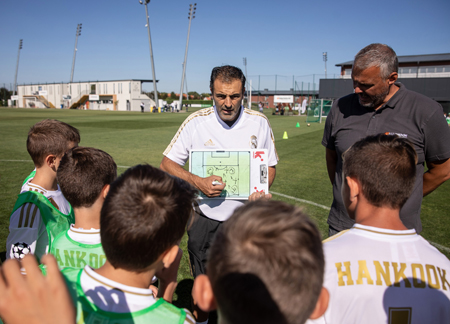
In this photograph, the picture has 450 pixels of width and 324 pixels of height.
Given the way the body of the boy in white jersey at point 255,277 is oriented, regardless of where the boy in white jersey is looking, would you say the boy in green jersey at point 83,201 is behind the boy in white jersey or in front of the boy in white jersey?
in front

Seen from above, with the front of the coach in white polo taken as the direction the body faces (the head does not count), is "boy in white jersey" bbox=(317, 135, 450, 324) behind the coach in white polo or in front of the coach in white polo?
in front

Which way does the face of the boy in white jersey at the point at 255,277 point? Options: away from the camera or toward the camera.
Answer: away from the camera

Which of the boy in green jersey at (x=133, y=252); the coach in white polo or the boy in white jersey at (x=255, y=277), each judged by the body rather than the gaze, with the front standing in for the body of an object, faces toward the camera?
the coach in white polo

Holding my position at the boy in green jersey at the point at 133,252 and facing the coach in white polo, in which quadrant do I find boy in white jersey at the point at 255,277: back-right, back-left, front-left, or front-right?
back-right

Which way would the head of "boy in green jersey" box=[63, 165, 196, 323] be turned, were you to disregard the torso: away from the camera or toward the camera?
away from the camera

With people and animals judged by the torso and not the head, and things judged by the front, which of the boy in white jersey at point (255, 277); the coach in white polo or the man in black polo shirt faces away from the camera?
the boy in white jersey

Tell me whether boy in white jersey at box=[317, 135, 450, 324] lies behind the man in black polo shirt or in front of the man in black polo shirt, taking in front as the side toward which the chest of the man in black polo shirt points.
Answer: in front

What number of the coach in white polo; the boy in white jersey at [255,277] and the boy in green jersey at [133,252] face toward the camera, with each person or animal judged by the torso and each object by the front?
1

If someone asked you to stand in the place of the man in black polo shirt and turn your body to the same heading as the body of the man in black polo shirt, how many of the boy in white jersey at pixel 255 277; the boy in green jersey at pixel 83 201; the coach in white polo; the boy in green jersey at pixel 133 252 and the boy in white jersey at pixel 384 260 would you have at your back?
0

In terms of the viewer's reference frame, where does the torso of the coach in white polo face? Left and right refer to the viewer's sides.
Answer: facing the viewer

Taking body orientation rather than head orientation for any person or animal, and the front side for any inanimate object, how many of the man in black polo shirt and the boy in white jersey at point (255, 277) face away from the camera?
1
